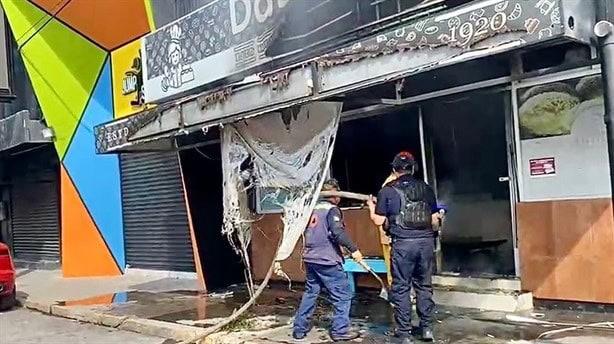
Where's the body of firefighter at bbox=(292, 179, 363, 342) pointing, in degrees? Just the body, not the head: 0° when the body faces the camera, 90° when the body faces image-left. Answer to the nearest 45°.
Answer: approximately 225°

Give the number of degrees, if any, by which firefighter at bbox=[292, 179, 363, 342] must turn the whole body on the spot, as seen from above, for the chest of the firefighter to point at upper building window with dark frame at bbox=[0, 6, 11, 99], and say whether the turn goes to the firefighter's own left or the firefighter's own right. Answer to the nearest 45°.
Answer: approximately 90° to the firefighter's own left

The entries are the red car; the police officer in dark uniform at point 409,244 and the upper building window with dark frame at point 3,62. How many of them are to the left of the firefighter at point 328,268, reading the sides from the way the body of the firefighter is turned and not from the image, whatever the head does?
2

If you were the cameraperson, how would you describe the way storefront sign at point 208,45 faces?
facing the viewer and to the left of the viewer

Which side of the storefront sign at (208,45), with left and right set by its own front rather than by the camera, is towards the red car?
right

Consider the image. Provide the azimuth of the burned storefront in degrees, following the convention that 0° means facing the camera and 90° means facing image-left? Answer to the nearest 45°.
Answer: approximately 45°

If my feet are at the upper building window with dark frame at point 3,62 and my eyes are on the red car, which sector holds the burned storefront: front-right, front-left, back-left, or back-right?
front-left

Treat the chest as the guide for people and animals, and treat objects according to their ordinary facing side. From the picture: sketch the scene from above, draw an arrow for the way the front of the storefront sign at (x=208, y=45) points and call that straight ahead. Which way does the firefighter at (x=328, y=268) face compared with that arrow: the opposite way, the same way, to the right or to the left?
the opposite way

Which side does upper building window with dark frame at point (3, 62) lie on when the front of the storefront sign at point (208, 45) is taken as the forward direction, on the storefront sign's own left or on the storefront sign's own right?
on the storefront sign's own right

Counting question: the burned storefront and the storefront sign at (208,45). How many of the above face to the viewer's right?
0

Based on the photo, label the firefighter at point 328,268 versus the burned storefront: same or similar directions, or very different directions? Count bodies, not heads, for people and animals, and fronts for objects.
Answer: very different directions

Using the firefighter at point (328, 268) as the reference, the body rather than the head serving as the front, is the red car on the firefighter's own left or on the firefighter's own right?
on the firefighter's own left

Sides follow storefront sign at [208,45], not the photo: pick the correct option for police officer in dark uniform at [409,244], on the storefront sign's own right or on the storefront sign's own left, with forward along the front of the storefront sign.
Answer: on the storefront sign's own left
